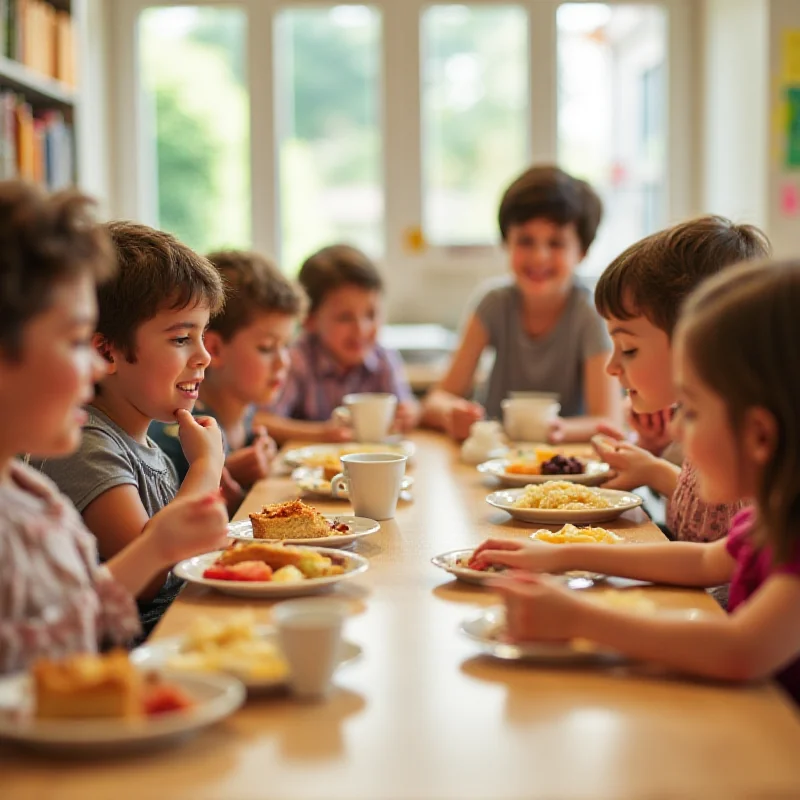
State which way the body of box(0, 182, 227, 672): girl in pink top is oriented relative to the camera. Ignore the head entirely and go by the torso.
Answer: to the viewer's right

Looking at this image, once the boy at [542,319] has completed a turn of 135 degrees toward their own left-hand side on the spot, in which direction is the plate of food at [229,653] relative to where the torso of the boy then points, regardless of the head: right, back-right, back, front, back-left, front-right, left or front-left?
back-right

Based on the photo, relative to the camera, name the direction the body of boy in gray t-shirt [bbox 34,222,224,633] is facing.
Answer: to the viewer's right

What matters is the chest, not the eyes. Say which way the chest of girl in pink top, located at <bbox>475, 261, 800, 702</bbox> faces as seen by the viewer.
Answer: to the viewer's left

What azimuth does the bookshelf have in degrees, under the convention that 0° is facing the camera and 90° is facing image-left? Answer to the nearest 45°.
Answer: approximately 315°

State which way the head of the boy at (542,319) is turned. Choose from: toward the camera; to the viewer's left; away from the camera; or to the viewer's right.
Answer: toward the camera

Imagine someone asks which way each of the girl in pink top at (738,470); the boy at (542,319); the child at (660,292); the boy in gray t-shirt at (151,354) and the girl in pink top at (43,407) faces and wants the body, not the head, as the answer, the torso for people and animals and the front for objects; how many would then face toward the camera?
1

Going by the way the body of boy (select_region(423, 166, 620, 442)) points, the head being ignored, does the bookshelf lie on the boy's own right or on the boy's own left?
on the boy's own right

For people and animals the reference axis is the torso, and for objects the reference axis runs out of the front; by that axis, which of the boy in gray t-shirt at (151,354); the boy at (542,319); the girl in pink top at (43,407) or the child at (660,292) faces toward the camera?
the boy

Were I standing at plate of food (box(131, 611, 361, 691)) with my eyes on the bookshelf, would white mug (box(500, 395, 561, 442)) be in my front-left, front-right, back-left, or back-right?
front-right

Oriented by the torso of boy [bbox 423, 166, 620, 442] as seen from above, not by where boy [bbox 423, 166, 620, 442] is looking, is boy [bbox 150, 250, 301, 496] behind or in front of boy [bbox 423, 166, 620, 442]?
in front

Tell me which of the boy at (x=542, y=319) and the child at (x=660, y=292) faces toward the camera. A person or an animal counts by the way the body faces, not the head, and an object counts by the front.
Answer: the boy

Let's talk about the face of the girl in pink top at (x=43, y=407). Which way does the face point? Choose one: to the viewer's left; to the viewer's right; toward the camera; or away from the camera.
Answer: to the viewer's right

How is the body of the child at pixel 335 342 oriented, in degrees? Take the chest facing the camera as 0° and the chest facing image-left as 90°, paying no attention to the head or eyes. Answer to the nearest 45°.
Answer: approximately 315°

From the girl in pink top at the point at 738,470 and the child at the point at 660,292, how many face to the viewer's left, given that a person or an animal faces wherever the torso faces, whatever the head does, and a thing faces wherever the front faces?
2

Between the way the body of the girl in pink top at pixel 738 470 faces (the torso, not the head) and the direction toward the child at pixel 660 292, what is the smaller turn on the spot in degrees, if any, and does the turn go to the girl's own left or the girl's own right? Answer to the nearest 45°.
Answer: approximately 90° to the girl's own right
